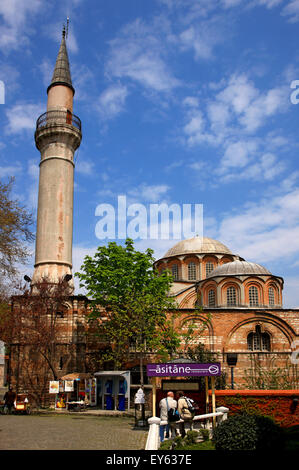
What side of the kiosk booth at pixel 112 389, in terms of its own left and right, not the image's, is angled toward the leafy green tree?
back

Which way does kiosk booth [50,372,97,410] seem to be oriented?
toward the camera

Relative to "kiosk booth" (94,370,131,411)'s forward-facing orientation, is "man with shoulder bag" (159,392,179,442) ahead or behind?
ahead

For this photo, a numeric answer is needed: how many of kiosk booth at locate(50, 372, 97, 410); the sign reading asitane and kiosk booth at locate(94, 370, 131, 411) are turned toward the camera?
3

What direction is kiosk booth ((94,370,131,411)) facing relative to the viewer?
toward the camera

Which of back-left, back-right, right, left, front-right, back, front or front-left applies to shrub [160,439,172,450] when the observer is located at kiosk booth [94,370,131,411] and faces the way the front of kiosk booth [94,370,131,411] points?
front

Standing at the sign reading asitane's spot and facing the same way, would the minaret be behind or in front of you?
behind

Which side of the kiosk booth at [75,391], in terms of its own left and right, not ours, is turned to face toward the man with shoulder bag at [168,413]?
front

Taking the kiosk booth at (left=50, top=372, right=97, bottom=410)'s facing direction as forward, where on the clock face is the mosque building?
The mosque building is roughly at 6 o'clock from the kiosk booth.

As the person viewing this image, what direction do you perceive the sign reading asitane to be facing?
facing the viewer

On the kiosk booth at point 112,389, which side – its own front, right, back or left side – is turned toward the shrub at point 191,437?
front
